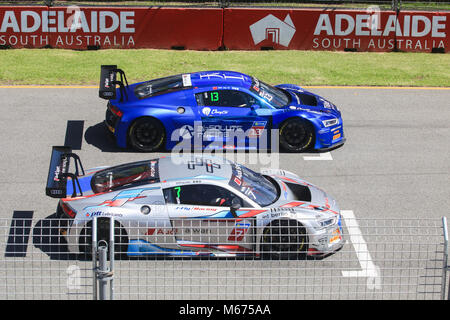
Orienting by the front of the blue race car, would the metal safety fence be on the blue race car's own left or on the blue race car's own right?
on the blue race car's own right

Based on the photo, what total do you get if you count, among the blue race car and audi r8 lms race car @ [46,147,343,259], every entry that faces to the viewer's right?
2

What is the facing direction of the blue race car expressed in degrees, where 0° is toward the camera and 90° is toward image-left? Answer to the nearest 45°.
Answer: approximately 270°

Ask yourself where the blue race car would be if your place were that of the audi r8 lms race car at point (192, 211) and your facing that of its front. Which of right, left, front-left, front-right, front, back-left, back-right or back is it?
left

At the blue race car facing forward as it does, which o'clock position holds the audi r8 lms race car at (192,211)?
The audi r8 lms race car is roughly at 3 o'clock from the blue race car.

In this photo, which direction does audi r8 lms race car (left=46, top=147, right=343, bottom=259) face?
to the viewer's right
